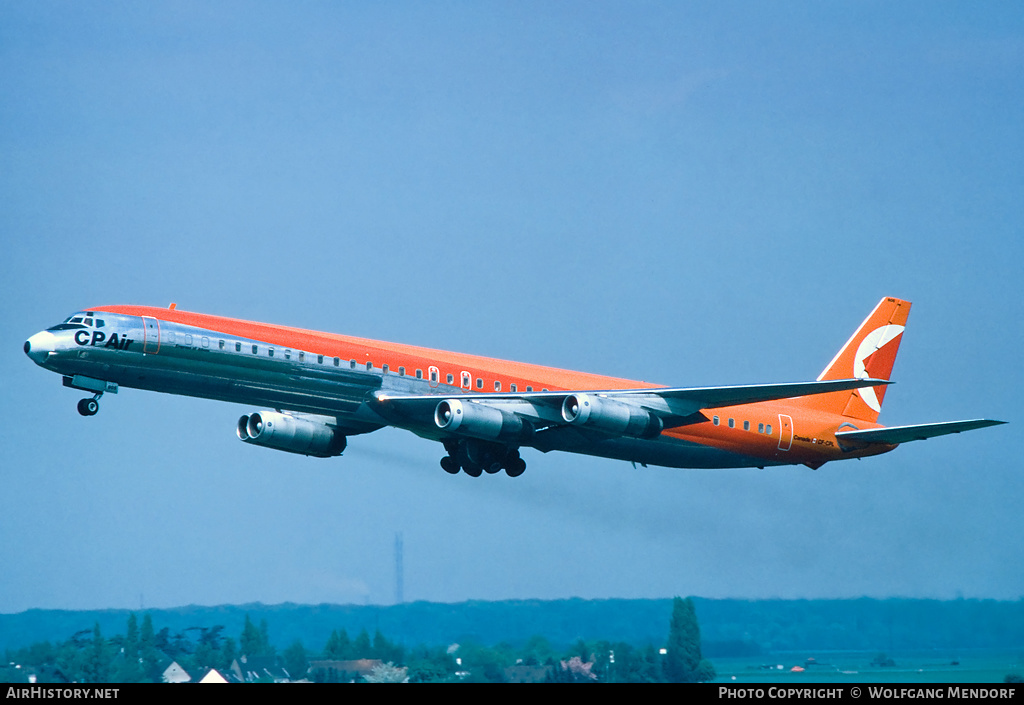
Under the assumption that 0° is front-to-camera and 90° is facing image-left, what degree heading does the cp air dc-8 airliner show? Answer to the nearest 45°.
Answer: approximately 45°
